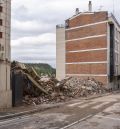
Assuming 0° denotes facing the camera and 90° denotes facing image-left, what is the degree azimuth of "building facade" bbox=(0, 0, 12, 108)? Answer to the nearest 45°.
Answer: approximately 315°
